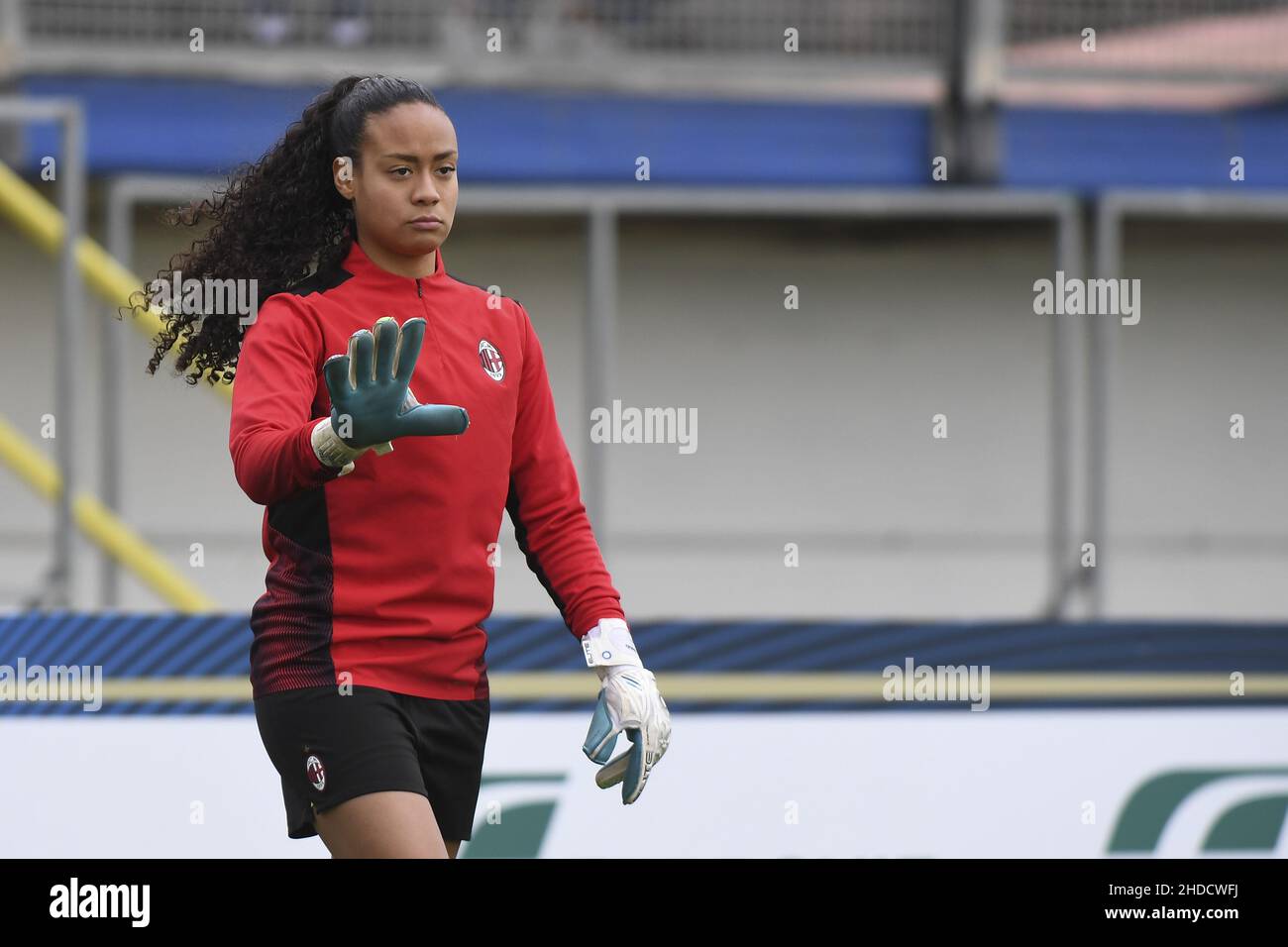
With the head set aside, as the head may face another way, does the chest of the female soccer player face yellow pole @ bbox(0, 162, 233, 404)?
no

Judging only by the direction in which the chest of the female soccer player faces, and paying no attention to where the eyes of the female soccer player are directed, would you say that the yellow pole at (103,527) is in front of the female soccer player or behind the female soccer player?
behind

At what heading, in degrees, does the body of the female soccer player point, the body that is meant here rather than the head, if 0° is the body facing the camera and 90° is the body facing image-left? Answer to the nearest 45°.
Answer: approximately 315°
